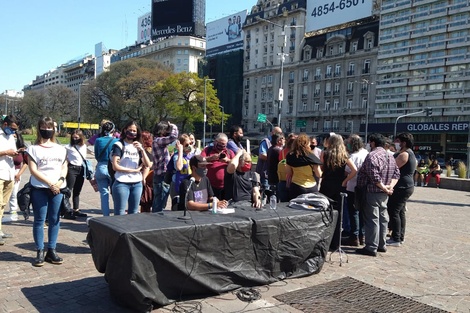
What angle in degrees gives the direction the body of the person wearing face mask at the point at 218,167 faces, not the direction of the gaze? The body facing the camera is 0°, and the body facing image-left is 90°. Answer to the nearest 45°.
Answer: approximately 0°

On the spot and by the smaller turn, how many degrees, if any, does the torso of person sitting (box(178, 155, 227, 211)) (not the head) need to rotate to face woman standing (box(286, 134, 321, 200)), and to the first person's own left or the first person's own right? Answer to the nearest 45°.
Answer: approximately 90° to the first person's own left

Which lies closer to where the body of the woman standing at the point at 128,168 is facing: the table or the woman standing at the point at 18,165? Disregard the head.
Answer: the table

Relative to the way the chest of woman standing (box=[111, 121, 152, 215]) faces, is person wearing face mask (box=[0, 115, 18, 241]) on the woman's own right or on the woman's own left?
on the woman's own right
